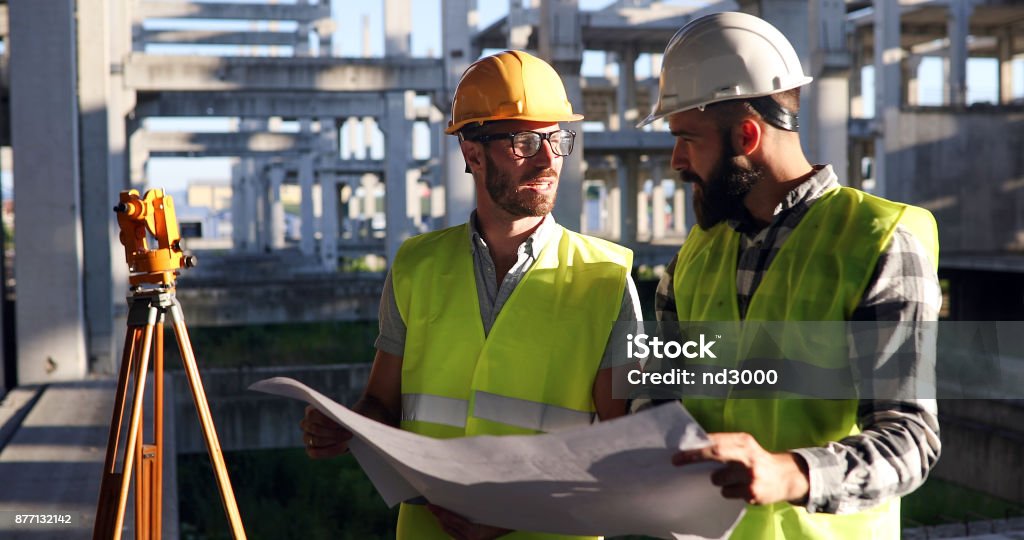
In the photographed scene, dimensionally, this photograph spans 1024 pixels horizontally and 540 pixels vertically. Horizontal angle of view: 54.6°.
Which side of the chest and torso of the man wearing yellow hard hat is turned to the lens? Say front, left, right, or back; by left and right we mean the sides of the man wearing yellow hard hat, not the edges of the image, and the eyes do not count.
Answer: front

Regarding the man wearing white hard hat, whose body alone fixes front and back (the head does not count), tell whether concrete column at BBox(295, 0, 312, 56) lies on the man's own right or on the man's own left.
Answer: on the man's own right

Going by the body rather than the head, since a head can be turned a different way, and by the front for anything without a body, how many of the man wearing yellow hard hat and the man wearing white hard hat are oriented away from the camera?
0

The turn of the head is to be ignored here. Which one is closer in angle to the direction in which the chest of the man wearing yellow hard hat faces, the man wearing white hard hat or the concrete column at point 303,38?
the man wearing white hard hat

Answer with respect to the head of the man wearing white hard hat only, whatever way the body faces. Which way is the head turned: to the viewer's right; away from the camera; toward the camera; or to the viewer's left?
to the viewer's left

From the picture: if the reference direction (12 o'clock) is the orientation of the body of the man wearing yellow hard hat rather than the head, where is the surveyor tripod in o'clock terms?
The surveyor tripod is roughly at 4 o'clock from the man wearing yellow hard hat.

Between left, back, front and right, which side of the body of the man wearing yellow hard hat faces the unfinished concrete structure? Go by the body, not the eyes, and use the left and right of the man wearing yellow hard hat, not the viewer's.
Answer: back

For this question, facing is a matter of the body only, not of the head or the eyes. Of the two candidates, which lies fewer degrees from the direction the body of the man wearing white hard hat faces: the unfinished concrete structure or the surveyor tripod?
the surveyor tripod

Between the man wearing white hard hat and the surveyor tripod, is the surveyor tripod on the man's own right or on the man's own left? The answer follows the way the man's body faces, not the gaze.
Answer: on the man's own right

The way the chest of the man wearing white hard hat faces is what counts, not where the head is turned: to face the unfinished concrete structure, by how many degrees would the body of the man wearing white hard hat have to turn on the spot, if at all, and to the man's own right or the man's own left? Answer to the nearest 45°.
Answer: approximately 90° to the man's own right

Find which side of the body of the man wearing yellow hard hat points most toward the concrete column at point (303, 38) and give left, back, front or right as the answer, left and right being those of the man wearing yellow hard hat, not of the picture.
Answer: back

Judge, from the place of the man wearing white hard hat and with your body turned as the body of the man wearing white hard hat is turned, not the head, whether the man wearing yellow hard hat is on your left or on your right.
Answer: on your right

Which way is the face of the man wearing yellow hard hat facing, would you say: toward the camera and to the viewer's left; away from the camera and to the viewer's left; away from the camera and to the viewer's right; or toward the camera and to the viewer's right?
toward the camera and to the viewer's right

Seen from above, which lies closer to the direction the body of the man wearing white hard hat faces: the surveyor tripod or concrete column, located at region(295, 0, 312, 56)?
the surveyor tripod

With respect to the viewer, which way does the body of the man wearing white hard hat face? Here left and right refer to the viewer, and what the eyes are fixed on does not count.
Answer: facing the viewer and to the left of the viewer
